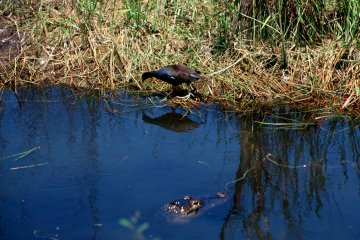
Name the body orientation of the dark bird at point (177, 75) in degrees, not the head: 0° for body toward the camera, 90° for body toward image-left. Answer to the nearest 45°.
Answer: approximately 90°
